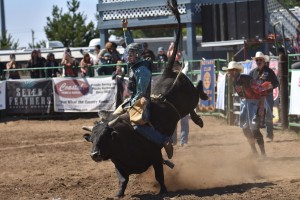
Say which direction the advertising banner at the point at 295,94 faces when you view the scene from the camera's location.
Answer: facing the viewer

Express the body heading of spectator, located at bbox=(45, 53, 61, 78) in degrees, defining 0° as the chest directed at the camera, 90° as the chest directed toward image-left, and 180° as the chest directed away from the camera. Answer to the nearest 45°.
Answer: approximately 0°

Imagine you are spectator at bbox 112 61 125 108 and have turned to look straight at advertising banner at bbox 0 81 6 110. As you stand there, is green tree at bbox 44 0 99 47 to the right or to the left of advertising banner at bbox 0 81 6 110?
right

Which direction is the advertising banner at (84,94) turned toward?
toward the camera

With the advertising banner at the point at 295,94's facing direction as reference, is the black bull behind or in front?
in front

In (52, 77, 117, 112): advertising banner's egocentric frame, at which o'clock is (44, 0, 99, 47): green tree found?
The green tree is roughly at 6 o'clock from the advertising banner.

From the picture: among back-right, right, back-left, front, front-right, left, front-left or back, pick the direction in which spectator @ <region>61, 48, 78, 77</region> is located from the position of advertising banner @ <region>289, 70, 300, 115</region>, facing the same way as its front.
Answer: back-right

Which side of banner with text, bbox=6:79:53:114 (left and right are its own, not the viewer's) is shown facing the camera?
front

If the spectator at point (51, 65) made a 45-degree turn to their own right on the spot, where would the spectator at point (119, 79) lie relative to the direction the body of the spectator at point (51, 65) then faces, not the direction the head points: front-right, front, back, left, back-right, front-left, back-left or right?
left

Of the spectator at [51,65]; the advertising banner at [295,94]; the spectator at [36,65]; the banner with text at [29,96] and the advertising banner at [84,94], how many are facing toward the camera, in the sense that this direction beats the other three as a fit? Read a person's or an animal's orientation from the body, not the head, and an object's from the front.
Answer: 5

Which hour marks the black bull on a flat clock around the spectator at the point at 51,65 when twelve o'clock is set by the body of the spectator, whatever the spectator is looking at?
The black bull is roughly at 12 o'clock from the spectator.

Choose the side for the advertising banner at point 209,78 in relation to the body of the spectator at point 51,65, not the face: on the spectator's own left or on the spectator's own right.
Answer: on the spectator's own left

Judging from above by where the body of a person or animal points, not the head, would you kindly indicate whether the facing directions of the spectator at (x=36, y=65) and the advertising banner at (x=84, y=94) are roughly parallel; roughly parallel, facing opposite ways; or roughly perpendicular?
roughly parallel
